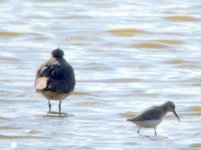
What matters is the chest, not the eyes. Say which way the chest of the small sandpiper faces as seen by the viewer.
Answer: to the viewer's right
